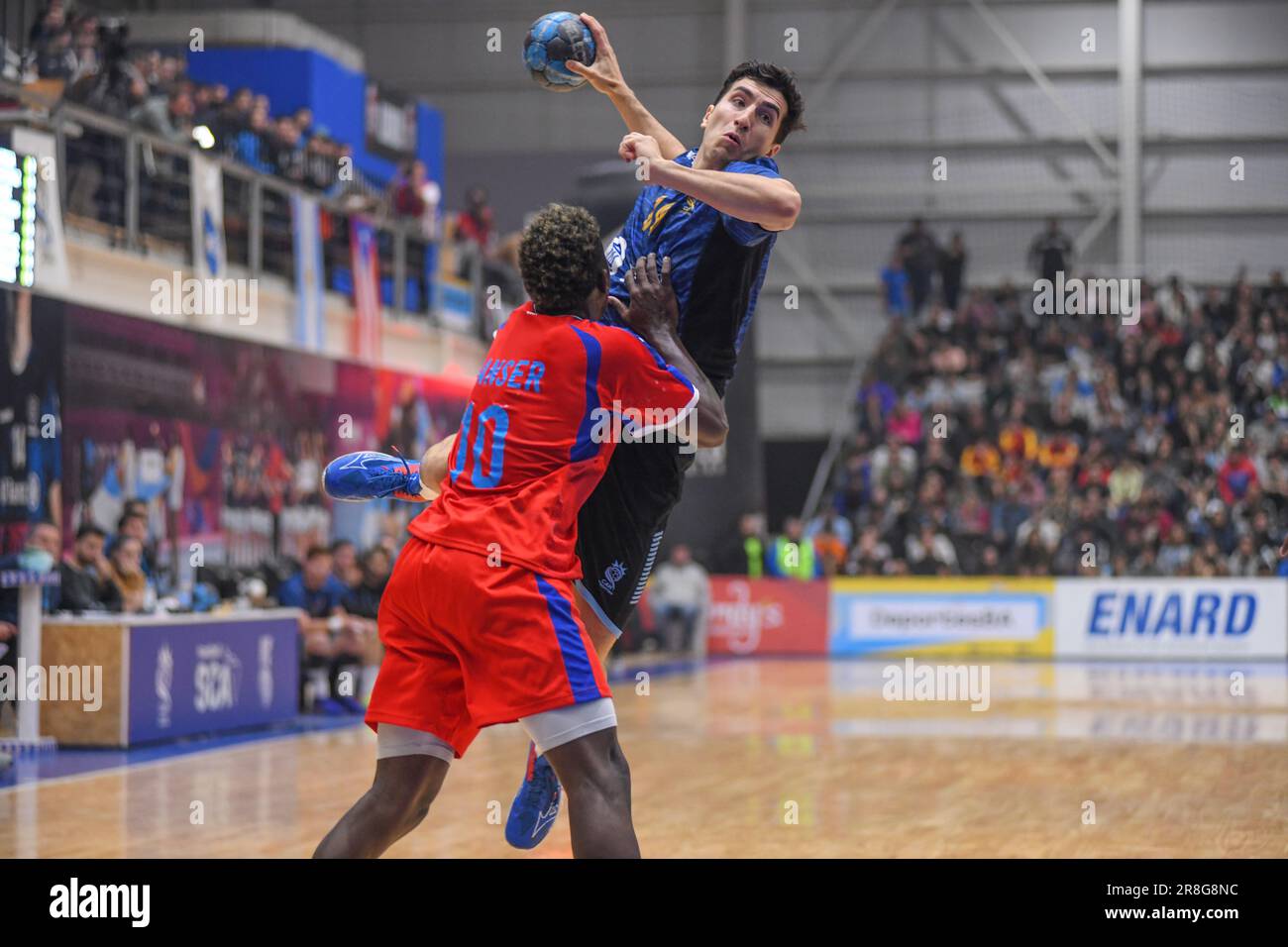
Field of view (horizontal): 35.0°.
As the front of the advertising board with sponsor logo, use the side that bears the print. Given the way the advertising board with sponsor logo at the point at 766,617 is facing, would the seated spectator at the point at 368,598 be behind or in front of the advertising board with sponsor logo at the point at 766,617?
in front

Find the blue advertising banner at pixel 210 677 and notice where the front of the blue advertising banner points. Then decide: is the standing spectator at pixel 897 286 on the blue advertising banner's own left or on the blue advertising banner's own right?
on the blue advertising banner's own left

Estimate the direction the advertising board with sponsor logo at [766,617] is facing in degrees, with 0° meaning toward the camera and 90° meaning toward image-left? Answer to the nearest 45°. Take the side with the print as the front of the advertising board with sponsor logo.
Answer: approximately 0°

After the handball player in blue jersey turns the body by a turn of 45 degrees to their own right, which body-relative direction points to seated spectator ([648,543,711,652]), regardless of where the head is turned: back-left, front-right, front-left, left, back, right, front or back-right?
right

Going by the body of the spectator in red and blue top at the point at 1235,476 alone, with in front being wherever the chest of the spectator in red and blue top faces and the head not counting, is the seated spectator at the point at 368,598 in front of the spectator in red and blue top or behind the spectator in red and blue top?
in front

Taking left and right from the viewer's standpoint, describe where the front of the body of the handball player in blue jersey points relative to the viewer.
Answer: facing the viewer and to the left of the viewer

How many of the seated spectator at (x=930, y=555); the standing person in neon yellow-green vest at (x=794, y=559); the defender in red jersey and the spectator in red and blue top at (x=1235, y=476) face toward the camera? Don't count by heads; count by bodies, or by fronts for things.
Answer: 3
